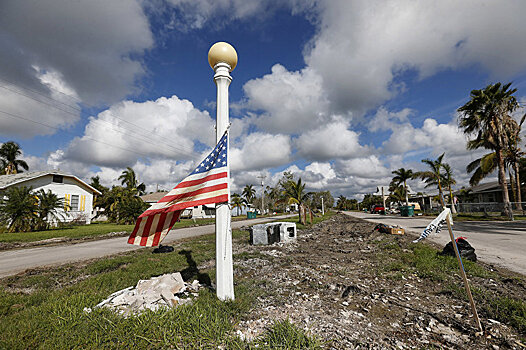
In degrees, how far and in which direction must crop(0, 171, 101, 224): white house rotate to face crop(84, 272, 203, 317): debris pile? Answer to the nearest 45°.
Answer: approximately 45° to its right

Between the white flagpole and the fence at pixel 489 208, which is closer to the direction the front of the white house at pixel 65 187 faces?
the fence

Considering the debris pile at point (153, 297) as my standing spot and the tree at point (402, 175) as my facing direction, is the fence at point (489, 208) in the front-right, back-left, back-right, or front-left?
front-right

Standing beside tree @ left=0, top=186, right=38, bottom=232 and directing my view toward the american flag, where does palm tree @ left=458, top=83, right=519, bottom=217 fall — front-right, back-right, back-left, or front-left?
front-left

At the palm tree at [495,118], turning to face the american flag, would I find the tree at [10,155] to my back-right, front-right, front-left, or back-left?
front-right

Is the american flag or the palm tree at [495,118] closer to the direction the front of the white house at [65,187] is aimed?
the palm tree

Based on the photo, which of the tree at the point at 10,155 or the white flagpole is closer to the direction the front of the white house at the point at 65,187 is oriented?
the white flagpole

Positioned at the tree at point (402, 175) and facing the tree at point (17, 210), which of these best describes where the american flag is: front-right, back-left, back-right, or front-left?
front-left

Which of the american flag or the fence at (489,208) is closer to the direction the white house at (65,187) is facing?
the fence

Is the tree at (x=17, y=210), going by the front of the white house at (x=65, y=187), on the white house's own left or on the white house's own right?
on the white house's own right

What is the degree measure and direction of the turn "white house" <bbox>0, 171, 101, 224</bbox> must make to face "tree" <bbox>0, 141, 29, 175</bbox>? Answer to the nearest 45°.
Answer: approximately 135° to its left

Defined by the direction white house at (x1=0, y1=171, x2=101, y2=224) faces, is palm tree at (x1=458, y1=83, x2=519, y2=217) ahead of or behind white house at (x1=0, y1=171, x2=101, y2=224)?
ahead

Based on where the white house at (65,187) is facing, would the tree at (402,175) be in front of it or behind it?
in front

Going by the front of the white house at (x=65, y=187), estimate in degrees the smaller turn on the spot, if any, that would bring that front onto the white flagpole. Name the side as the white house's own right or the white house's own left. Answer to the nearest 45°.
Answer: approximately 45° to the white house's own right

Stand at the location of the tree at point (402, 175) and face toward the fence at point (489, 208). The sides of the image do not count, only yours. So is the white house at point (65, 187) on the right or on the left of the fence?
right
